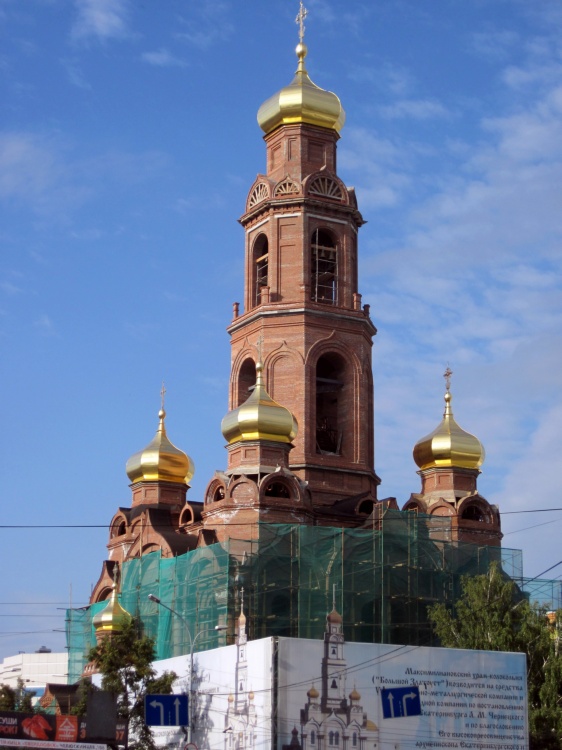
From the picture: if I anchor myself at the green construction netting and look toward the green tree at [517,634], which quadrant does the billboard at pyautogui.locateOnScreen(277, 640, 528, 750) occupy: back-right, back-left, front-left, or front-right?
front-right

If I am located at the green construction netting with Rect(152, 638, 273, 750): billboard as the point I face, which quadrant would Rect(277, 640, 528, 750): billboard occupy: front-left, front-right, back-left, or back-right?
front-left

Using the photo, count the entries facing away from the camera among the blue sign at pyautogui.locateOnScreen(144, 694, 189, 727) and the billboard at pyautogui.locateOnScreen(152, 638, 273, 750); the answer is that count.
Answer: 0

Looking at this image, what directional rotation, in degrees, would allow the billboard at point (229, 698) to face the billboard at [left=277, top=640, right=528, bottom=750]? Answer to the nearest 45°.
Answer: approximately 135° to its left

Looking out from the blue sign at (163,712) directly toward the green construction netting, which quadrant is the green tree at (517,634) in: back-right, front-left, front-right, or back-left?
front-right

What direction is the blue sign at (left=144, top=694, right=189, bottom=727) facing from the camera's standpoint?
toward the camera

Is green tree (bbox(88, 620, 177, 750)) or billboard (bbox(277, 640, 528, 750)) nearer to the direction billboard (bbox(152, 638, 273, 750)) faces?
the green tree
